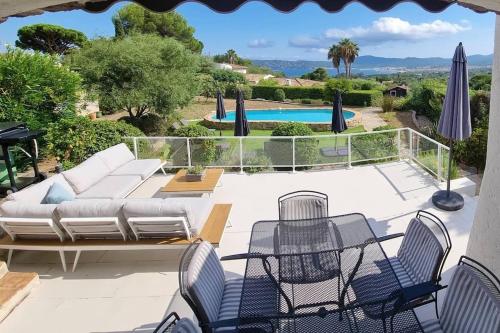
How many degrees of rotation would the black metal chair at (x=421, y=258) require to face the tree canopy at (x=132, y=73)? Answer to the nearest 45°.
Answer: approximately 90° to its right

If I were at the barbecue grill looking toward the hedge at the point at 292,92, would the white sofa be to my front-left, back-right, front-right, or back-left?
back-right

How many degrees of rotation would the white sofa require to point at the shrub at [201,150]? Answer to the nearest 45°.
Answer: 0° — it already faces it

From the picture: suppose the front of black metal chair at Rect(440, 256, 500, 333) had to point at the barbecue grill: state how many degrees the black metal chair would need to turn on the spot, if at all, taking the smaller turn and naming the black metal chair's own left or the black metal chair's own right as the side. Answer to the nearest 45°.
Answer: approximately 45° to the black metal chair's own right

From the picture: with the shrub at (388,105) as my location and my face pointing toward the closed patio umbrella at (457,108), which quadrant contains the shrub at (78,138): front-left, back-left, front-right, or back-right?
front-right

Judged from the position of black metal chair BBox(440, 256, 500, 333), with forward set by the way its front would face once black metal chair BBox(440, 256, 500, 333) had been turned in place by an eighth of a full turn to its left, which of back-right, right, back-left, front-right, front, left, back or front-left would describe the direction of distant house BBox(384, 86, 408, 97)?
back

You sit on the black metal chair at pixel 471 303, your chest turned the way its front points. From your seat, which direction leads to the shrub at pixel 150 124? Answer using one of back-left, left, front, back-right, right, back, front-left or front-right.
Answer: right

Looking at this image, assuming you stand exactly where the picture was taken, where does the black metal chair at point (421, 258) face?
facing the viewer and to the left of the viewer

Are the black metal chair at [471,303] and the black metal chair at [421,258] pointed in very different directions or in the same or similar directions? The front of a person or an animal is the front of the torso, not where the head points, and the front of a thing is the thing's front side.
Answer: same or similar directions

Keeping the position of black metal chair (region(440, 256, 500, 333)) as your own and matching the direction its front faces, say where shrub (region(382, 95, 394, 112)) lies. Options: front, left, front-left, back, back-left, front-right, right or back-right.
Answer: back-right

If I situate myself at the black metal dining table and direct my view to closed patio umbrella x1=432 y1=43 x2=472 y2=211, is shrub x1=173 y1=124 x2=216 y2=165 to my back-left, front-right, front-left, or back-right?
front-left

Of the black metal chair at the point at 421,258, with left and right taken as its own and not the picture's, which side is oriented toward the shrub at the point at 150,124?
right

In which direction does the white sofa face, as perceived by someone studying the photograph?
facing away from the viewer and to the right of the viewer

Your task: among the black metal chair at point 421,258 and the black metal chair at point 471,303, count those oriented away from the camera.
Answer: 0

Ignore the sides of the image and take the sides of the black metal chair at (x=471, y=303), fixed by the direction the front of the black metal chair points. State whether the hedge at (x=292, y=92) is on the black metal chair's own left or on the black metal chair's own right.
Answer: on the black metal chair's own right
